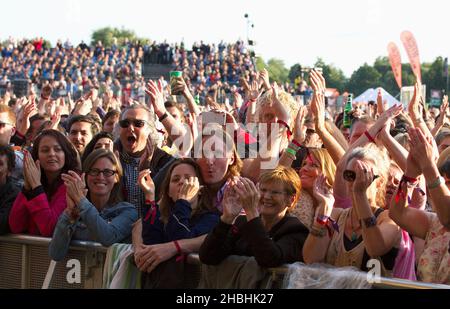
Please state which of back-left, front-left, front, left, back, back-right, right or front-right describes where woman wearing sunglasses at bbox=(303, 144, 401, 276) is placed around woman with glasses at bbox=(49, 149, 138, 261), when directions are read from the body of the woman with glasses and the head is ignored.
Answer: left

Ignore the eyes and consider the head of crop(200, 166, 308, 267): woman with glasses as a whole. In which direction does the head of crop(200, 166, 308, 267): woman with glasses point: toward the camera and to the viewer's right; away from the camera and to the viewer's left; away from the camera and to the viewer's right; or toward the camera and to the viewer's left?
toward the camera and to the viewer's left

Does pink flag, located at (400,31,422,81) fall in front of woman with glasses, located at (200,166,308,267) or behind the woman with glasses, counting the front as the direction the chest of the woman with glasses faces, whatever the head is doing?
behind

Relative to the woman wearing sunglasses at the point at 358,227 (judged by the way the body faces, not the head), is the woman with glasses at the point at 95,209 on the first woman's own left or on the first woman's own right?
on the first woman's own right

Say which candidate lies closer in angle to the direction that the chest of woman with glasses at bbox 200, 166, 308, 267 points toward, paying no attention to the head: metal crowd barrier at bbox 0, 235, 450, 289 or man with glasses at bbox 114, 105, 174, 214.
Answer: the metal crowd barrier

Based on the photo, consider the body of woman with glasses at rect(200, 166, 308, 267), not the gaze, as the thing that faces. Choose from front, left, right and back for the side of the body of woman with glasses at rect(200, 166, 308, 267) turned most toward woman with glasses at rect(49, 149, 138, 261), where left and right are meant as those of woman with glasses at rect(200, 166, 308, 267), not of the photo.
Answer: right

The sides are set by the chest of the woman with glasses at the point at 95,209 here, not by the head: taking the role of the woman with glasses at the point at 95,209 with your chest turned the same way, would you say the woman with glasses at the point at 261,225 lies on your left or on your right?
on your left

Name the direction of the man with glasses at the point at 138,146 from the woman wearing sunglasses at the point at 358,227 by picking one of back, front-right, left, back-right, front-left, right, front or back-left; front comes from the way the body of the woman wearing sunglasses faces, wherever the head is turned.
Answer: right

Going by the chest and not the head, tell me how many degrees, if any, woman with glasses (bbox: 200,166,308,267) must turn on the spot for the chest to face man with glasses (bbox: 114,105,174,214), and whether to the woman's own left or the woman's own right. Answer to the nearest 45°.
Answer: approximately 90° to the woman's own right

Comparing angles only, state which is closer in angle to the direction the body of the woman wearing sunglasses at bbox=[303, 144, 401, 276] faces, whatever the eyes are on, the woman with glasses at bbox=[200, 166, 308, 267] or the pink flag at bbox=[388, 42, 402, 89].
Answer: the woman with glasses

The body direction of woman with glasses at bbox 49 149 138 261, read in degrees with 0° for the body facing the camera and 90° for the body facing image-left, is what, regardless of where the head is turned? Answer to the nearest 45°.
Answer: approximately 45°

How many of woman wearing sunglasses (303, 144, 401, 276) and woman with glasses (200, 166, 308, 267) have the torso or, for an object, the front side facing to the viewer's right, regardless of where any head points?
0

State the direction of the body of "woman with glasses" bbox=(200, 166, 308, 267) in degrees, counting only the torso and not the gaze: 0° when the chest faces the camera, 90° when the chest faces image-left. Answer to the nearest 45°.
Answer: approximately 45°
